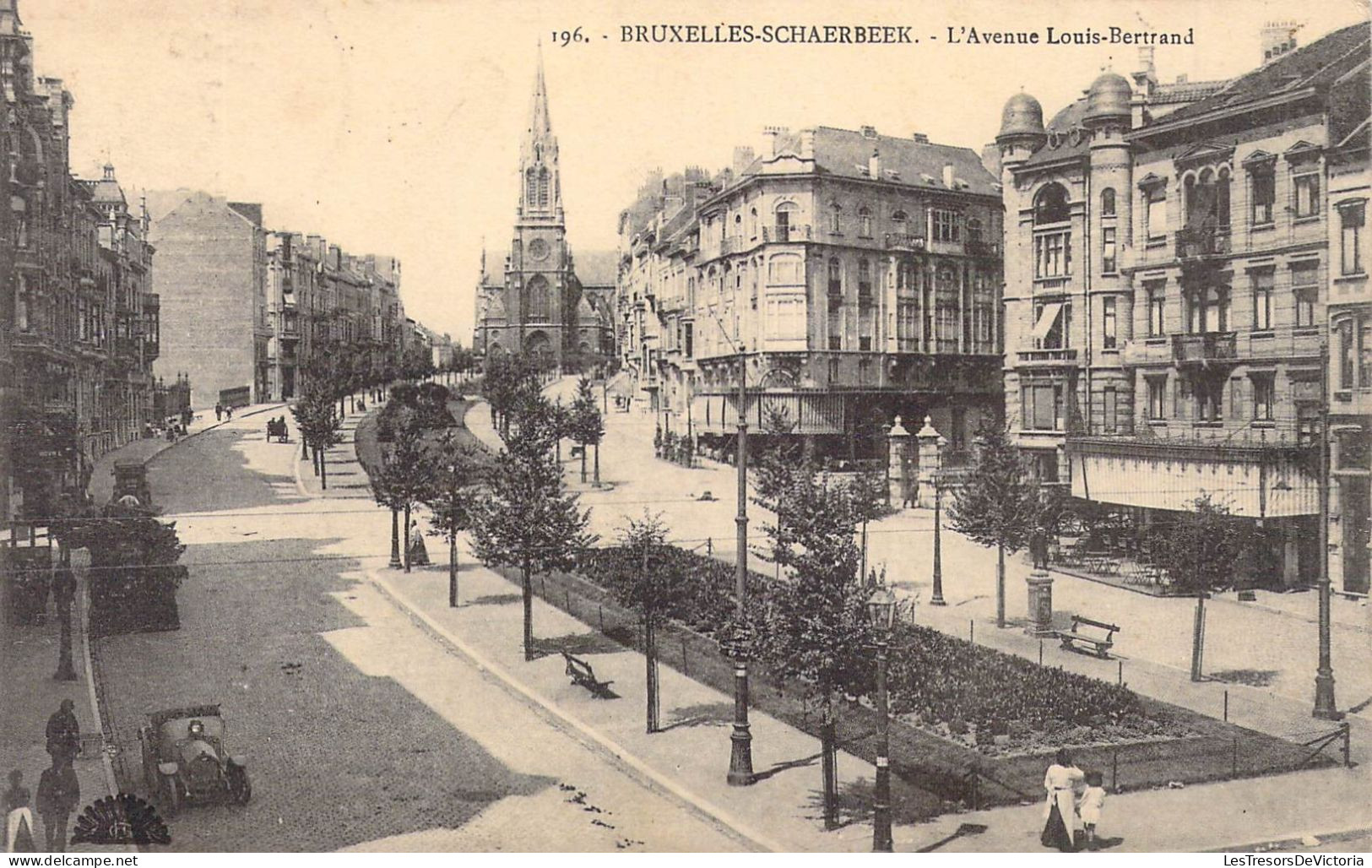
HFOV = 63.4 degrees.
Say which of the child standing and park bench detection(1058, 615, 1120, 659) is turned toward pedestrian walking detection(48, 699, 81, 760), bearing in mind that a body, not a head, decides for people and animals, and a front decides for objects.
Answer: the park bench

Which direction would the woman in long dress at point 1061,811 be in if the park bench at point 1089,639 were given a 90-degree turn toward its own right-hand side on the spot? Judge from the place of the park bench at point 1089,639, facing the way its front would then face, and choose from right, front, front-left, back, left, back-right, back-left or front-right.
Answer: back-left

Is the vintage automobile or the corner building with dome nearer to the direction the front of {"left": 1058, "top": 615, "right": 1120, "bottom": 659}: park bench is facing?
the vintage automobile
